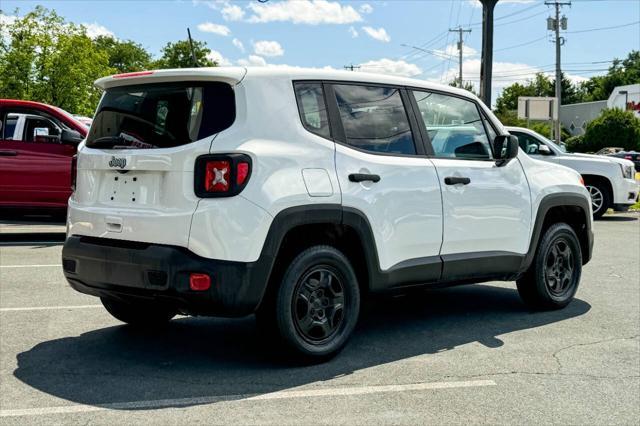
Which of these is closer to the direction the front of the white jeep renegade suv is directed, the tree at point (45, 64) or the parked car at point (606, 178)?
the parked car

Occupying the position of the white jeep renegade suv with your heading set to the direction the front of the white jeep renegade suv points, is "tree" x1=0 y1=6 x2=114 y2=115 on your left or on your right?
on your left

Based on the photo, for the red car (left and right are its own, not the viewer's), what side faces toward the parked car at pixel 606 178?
front

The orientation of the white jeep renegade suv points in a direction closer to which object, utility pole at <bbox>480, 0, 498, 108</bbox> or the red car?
the utility pole

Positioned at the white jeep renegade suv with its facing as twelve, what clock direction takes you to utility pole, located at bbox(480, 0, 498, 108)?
The utility pole is roughly at 11 o'clock from the white jeep renegade suv.

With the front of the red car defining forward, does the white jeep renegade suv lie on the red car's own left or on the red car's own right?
on the red car's own right

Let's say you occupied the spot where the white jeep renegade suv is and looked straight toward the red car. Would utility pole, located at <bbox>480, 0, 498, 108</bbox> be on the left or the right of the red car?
right

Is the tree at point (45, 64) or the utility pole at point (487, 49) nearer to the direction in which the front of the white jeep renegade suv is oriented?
the utility pole

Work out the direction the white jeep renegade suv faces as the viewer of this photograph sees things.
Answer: facing away from the viewer and to the right of the viewer

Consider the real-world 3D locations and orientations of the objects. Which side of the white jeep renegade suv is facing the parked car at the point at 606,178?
front

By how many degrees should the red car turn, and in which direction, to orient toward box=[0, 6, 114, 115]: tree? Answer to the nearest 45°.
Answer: approximately 90° to its left

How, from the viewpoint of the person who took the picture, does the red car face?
facing to the right of the viewer

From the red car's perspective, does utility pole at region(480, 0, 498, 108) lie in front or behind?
in front
